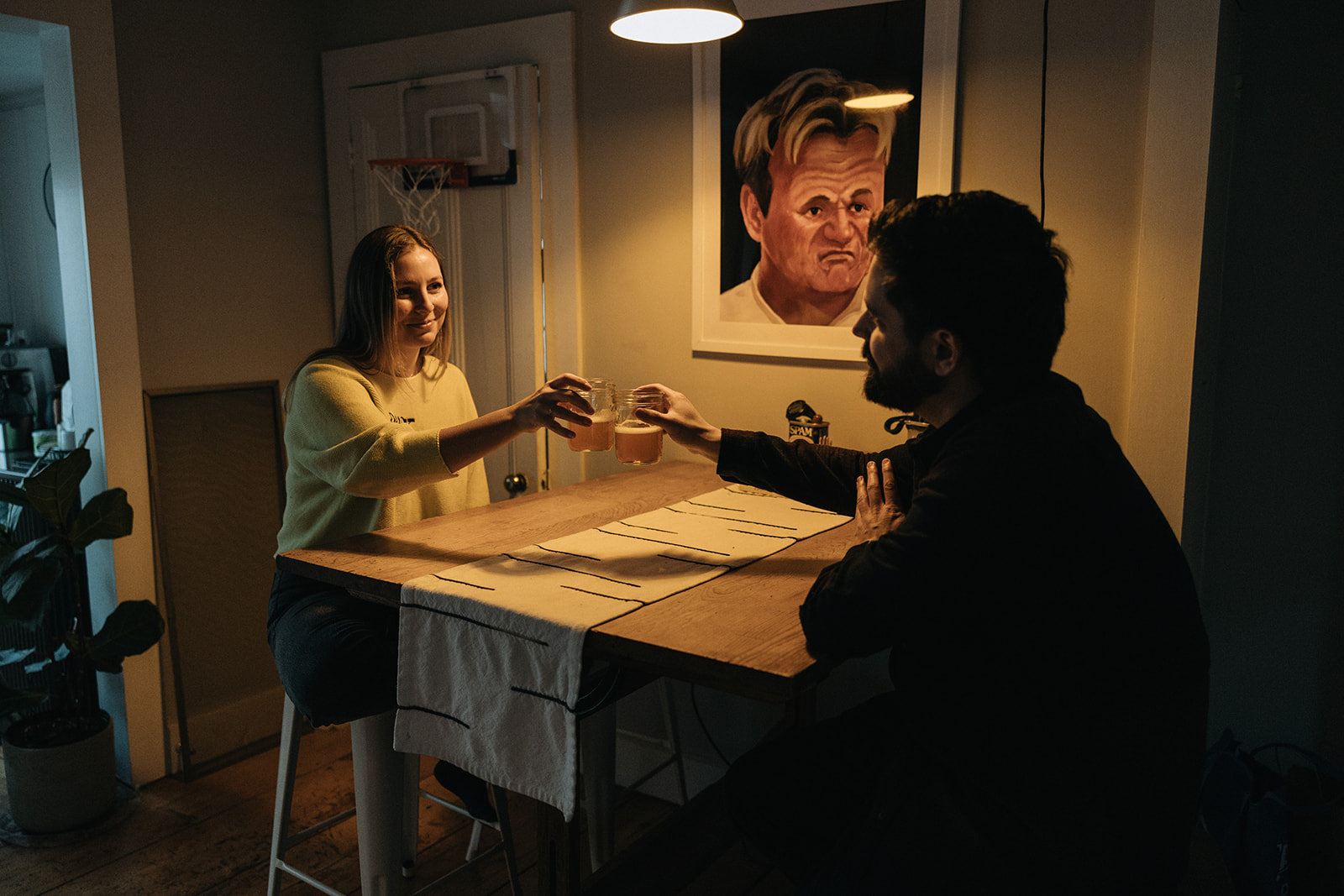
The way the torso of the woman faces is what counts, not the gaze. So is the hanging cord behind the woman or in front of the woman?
in front

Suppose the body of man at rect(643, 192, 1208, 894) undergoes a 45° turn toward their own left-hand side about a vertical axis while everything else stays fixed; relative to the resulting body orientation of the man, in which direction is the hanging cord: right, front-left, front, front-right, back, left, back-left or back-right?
back-right

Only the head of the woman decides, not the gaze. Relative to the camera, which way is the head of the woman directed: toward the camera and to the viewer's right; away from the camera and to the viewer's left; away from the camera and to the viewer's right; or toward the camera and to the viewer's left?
toward the camera and to the viewer's right

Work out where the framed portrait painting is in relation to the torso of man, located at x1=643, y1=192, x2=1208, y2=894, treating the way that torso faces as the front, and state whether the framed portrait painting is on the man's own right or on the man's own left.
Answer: on the man's own right

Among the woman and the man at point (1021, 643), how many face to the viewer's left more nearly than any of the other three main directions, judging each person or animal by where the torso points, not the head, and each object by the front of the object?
1

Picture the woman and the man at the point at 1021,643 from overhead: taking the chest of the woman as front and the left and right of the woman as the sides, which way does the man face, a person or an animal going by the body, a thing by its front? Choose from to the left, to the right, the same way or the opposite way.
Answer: the opposite way

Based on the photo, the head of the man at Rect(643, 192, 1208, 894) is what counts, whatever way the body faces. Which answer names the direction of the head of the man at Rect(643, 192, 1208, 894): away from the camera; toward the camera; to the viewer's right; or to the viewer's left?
to the viewer's left

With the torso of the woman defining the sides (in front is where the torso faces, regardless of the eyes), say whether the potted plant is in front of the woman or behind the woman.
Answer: behind

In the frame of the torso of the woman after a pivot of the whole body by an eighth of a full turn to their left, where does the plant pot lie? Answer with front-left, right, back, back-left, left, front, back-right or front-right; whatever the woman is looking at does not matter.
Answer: back-left

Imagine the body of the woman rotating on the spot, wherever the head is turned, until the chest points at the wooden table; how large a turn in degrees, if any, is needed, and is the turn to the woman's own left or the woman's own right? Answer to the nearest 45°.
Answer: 0° — they already face it

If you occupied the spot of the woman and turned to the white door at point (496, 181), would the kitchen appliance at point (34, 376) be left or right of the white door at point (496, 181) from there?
left

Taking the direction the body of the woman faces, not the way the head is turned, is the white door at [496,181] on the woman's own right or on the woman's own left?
on the woman's own left

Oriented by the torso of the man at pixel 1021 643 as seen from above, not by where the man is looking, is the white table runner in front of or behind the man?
in front

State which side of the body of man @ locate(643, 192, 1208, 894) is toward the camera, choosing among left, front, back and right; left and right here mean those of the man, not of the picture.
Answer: left

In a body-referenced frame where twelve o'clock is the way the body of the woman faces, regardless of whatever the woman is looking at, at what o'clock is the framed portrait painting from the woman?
The framed portrait painting is roughly at 10 o'clock from the woman.
